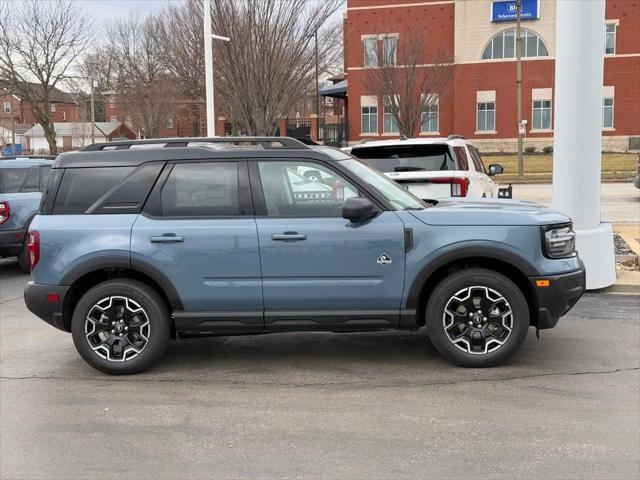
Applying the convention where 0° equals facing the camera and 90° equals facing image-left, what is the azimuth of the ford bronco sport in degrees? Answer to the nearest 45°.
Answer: approximately 270°

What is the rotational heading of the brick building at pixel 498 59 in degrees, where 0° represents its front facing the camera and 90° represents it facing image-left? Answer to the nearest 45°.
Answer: approximately 0°

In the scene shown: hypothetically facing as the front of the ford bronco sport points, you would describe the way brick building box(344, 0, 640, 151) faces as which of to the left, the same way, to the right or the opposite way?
to the right

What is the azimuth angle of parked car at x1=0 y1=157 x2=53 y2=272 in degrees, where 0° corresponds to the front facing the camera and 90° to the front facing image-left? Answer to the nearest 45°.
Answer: approximately 225°

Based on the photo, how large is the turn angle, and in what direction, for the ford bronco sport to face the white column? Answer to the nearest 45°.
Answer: approximately 45° to its left

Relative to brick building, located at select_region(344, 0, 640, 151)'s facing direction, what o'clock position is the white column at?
The white column is roughly at 12 o'clock from the brick building.

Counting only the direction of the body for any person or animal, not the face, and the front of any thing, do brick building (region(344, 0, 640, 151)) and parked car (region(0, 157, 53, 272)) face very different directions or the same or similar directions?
very different directions
